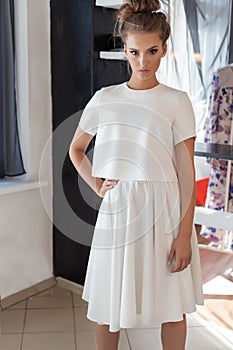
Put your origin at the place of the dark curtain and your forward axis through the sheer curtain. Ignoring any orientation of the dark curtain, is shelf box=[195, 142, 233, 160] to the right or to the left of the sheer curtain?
right

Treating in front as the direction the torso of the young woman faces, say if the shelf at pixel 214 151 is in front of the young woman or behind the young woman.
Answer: behind

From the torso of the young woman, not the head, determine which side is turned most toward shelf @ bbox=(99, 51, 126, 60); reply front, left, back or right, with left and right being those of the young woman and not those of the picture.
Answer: back

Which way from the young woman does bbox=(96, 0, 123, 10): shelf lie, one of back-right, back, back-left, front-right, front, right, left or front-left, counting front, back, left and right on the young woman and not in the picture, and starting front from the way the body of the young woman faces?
back

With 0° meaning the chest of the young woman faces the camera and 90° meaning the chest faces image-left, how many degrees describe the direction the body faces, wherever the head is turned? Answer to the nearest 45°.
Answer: approximately 0°

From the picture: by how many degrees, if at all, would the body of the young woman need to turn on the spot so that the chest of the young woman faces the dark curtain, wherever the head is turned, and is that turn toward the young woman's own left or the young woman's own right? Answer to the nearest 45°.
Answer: approximately 135° to the young woman's own right

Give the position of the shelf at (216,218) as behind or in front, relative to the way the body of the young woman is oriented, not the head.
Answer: behind
